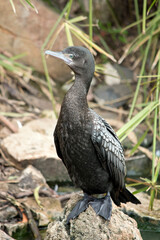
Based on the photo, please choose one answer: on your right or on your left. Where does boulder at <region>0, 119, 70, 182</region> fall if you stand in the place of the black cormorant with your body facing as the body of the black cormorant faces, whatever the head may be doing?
on your right

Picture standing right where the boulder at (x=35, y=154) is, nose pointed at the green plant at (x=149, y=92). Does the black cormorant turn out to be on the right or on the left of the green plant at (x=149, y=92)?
right

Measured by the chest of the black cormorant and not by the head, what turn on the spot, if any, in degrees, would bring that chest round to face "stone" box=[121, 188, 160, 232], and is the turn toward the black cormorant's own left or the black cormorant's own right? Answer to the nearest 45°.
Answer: approximately 180°

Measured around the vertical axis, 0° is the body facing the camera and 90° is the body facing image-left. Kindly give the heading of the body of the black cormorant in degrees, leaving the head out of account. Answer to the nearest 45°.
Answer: approximately 45°

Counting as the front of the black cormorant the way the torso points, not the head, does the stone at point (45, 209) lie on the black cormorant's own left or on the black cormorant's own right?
on the black cormorant's own right

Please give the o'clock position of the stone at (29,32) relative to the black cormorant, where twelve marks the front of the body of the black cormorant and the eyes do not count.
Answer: The stone is roughly at 4 o'clock from the black cormorant.
